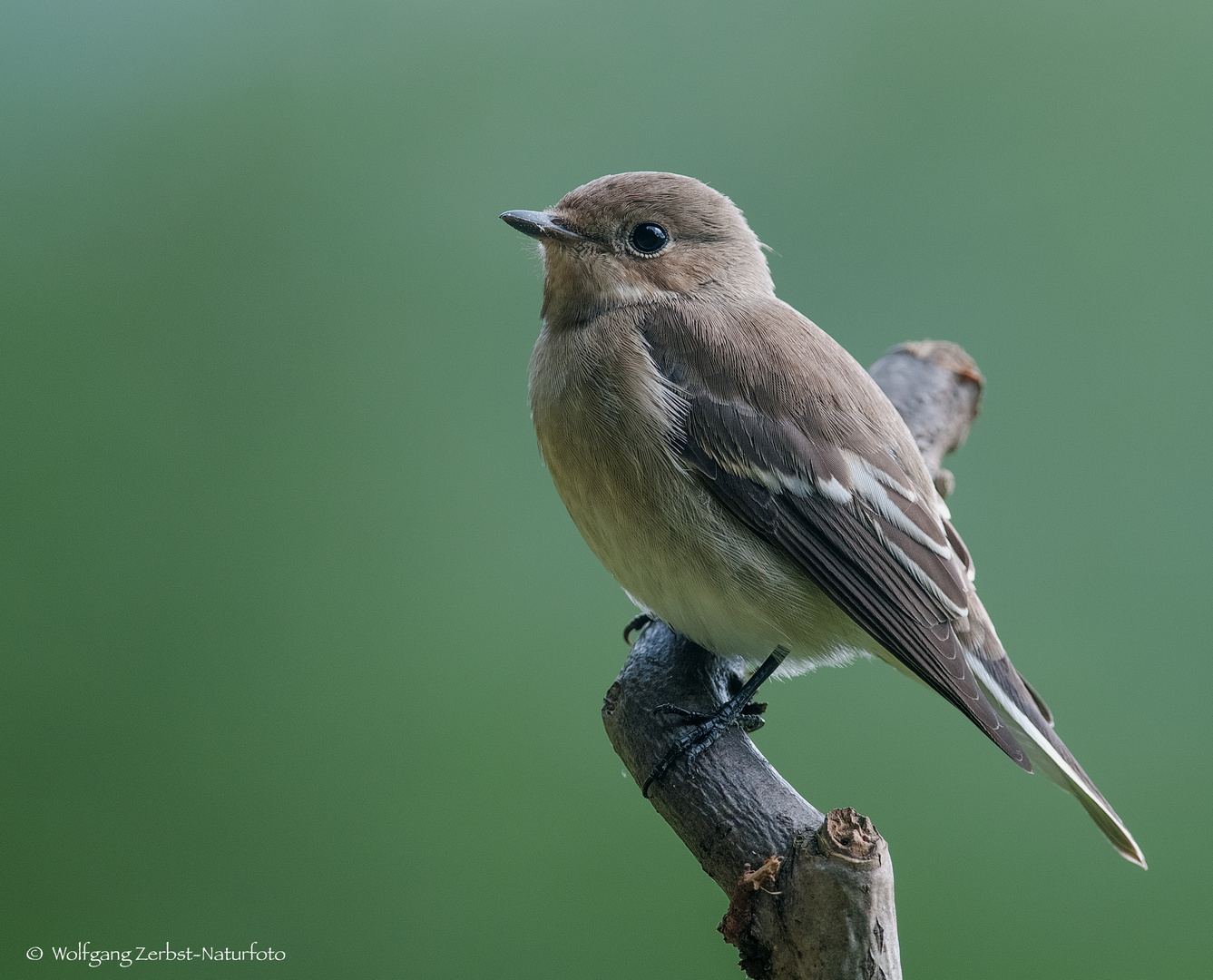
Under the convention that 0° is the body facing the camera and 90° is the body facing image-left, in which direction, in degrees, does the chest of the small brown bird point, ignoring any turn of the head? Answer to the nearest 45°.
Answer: approximately 90°
